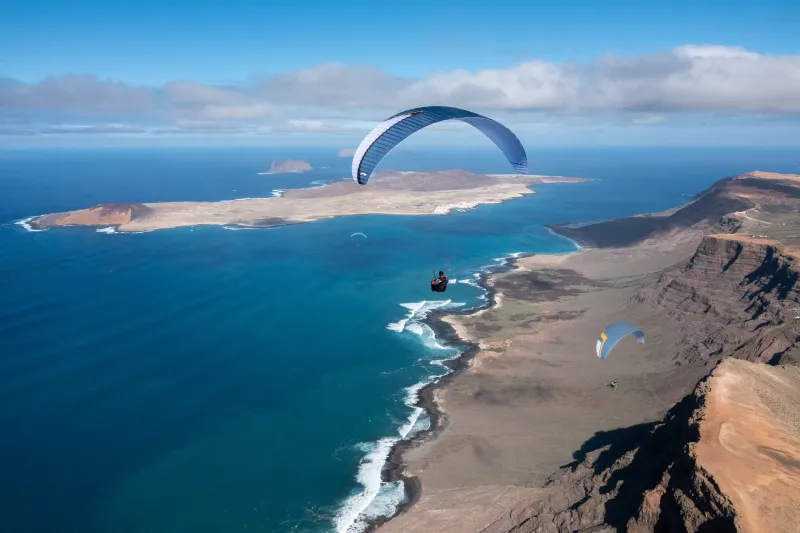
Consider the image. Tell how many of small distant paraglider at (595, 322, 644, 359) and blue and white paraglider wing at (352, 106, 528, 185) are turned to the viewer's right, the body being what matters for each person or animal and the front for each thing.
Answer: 0

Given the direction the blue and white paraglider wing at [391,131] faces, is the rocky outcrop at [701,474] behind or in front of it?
behind

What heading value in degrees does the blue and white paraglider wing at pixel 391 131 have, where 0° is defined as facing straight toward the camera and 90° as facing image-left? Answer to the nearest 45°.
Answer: approximately 135°

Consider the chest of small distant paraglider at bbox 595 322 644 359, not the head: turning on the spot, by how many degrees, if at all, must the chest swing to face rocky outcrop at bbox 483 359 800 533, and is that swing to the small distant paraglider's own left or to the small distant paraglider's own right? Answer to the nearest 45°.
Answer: approximately 135° to the small distant paraglider's own left

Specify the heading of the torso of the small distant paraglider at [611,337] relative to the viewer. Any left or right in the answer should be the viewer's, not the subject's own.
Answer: facing away from the viewer and to the left of the viewer
